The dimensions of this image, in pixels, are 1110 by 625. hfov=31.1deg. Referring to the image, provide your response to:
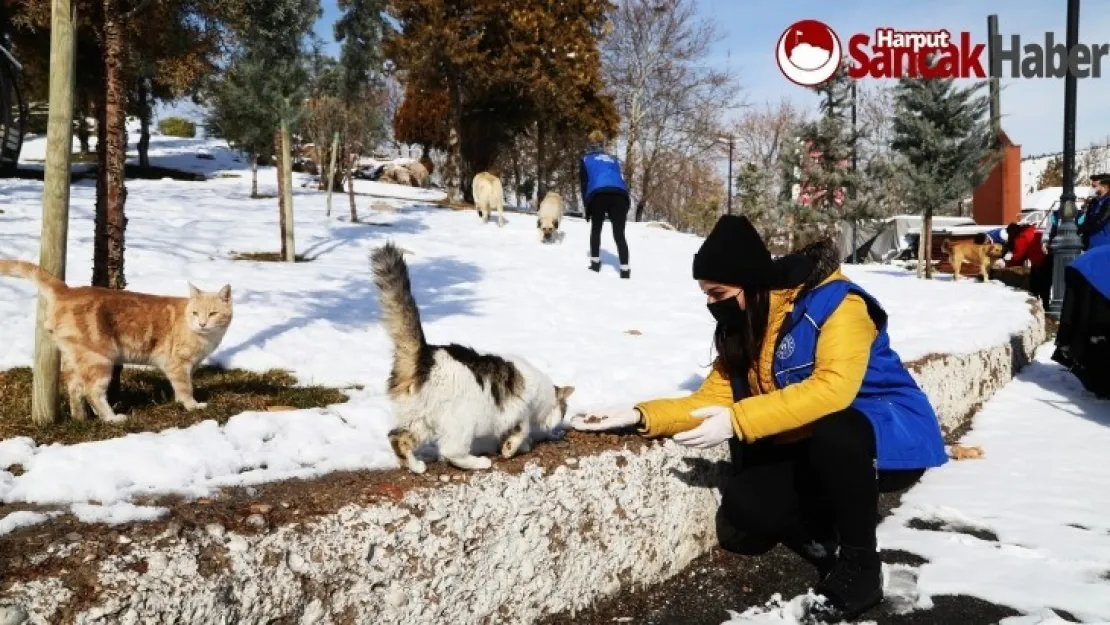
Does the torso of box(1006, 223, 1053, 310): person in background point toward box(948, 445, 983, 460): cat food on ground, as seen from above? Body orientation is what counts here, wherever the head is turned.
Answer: no

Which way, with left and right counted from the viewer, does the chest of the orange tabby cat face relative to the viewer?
facing to the right of the viewer

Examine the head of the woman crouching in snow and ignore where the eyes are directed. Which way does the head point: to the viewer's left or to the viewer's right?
to the viewer's left

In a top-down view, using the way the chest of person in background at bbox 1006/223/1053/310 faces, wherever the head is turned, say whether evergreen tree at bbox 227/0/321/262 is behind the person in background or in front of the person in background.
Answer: in front

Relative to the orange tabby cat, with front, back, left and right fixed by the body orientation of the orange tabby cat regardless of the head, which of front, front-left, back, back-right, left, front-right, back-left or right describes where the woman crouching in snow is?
front-right

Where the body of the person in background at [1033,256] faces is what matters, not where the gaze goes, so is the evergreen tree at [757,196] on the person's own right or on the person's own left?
on the person's own right

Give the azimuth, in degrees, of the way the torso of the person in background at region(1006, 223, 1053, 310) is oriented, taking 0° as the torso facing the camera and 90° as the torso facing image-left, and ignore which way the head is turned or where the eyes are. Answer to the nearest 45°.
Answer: approximately 90°

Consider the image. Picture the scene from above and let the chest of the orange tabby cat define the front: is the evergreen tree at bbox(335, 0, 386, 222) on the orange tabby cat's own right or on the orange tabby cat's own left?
on the orange tabby cat's own left
